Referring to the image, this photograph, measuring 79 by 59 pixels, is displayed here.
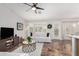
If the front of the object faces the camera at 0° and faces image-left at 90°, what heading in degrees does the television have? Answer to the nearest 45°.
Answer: approximately 315°
